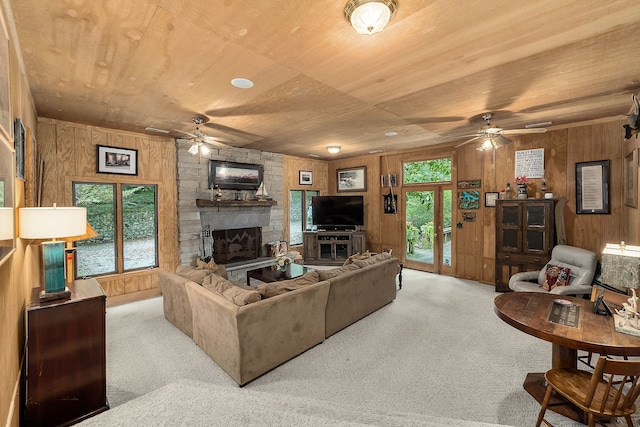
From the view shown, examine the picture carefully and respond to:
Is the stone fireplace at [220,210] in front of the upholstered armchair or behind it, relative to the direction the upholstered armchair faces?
in front

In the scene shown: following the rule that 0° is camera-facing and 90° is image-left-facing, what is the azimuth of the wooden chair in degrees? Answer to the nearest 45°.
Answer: approximately 135°

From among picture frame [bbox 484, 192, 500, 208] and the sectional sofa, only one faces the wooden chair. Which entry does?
the picture frame

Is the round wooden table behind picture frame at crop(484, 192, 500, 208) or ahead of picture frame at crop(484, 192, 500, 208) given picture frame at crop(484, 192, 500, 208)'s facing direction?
ahead

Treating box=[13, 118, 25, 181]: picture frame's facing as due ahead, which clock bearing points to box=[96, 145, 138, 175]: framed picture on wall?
The framed picture on wall is roughly at 10 o'clock from the picture frame.

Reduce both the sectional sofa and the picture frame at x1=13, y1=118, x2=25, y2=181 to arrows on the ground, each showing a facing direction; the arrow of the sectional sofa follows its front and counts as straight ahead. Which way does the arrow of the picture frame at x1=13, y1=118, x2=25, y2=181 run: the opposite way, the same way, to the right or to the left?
to the right

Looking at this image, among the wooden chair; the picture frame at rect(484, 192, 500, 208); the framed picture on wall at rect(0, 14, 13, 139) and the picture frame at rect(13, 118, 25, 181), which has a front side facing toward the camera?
the picture frame at rect(484, 192, 500, 208)

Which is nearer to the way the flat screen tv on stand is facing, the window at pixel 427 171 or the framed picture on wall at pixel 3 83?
the framed picture on wall

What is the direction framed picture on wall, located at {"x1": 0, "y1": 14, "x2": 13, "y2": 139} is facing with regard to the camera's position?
facing to the right of the viewer

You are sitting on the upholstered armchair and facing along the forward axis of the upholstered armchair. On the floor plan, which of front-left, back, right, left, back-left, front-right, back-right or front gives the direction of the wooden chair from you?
front-left

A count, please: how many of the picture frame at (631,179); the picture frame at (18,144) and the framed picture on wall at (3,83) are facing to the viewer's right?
2
